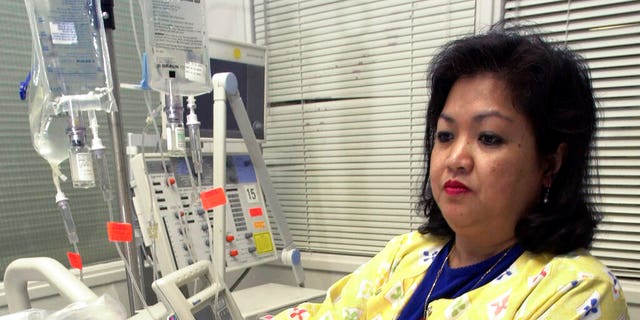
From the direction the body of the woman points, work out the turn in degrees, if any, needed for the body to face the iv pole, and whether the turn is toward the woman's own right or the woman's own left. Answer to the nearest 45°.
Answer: approximately 45° to the woman's own right

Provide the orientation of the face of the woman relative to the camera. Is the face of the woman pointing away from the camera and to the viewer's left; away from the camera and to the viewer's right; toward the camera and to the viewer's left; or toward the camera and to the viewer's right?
toward the camera and to the viewer's left

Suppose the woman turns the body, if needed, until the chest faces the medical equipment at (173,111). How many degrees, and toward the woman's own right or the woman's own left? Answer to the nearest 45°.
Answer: approximately 45° to the woman's own right

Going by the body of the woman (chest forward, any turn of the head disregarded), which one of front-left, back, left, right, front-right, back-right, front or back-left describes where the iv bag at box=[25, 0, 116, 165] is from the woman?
front-right

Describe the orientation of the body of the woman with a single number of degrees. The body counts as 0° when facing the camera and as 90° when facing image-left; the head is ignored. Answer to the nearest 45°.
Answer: approximately 45°

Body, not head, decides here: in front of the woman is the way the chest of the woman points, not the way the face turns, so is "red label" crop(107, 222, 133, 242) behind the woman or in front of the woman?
in front

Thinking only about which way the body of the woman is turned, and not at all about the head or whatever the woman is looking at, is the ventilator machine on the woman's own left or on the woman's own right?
on the woman's own right

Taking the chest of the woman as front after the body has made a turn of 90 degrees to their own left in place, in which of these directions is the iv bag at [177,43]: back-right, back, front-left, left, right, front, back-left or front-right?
back-right

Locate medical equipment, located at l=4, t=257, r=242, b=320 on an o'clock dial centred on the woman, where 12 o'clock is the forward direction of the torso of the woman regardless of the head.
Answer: The medical equipment is roughly at 1 o'clock from the woman.

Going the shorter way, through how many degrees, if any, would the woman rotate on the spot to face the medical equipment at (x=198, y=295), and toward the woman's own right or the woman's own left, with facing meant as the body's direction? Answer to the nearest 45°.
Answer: approximately 45° to the woman's own right
